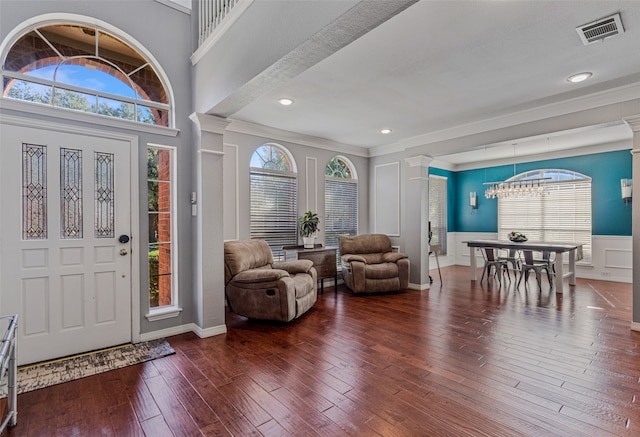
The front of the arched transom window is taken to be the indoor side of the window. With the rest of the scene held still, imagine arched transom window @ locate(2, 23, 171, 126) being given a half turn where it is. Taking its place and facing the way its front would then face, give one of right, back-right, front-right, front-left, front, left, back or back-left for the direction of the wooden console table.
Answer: back-right

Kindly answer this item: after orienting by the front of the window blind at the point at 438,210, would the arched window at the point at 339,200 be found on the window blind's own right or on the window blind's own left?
on the window blind's own right

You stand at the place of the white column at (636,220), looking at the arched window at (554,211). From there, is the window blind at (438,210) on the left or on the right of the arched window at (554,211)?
left

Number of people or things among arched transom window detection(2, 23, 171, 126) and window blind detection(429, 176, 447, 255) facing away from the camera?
0

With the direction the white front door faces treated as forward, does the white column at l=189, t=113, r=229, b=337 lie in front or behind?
in front

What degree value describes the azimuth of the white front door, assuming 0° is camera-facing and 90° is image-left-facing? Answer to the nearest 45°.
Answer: approximately 315°

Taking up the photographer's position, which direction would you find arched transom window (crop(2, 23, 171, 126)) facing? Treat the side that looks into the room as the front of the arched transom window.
facing the viewer and to the right of the viewer

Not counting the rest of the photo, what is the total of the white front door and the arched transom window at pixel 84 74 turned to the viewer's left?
0

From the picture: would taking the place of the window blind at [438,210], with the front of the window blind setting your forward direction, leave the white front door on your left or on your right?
on your right

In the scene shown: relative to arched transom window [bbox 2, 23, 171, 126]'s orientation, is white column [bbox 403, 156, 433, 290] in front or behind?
in front

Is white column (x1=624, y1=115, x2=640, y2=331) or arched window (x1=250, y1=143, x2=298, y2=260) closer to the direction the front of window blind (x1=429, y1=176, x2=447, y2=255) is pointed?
the white column

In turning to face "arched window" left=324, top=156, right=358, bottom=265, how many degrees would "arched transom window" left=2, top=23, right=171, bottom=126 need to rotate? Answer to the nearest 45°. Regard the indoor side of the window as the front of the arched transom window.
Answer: approximately 45° to its left
